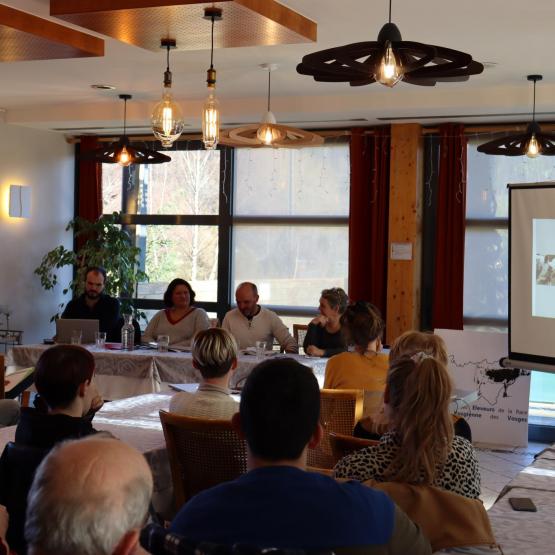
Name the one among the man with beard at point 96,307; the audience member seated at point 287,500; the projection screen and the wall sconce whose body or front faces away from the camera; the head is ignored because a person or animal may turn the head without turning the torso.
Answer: the audience member seated

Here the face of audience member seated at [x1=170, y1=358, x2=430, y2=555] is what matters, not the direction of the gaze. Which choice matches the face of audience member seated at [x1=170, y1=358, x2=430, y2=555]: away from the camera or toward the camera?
away from the camera

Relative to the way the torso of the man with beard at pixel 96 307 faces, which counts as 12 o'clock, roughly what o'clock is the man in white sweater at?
The man in white sweater is roughly at 10 o'clock from the man with beard.

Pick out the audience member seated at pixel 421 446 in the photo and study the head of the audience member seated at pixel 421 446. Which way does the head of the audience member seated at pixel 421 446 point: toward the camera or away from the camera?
away from the camera

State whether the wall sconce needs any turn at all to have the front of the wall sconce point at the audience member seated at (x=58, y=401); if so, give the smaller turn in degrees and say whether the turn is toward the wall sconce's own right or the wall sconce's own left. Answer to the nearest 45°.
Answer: approximately 45° to the wall sconce's own right

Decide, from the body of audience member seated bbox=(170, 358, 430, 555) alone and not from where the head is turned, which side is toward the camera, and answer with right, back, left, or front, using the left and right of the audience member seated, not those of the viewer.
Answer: back

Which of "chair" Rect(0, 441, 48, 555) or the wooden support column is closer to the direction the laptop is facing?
the wooden support column

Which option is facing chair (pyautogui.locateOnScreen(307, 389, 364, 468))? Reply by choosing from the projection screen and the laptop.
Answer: the projection screen

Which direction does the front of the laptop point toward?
away from the camera

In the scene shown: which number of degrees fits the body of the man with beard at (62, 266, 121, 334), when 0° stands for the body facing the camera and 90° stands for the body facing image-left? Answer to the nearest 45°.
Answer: approximately 0°

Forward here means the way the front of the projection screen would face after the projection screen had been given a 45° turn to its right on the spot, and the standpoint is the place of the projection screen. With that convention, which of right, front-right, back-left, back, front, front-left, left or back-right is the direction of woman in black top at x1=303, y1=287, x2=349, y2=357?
front-right
